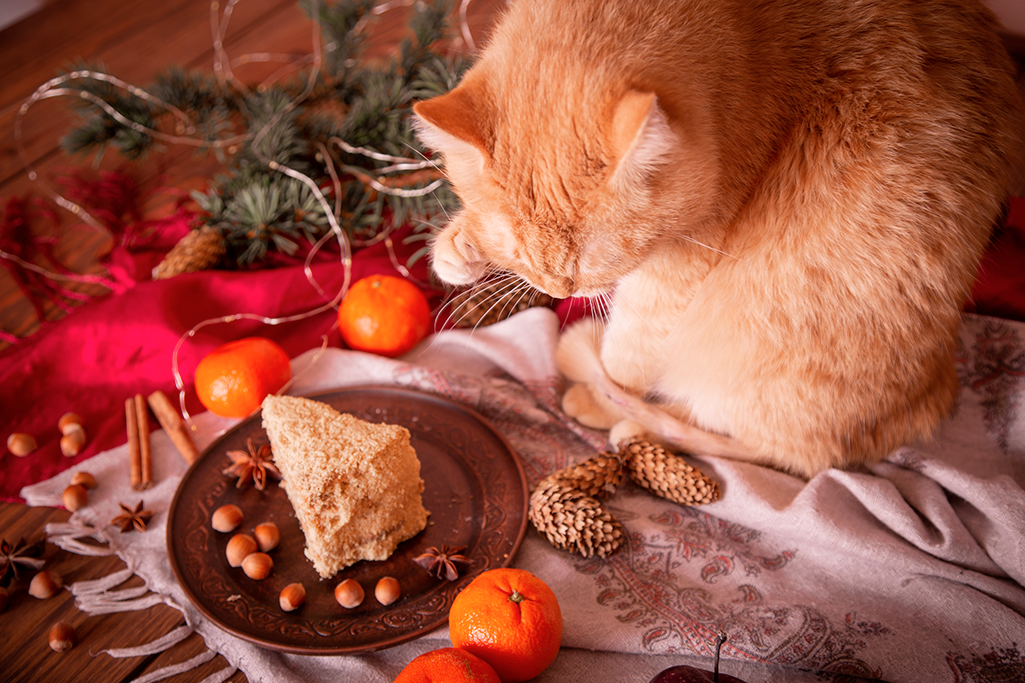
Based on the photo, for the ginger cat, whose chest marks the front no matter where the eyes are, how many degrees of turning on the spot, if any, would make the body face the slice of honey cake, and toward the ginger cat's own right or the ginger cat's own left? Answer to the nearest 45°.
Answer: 0° — it already faces it

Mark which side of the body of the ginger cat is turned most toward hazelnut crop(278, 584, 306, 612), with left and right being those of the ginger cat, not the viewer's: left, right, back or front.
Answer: front

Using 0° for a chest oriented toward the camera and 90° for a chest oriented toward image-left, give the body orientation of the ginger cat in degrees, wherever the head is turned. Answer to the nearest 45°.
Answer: approximately 45°

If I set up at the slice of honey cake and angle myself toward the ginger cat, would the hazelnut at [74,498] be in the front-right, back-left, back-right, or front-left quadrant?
back-left

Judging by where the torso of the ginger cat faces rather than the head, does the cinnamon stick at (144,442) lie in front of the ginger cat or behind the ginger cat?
in front

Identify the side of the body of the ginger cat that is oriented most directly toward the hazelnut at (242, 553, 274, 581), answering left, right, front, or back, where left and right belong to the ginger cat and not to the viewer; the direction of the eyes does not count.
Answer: front

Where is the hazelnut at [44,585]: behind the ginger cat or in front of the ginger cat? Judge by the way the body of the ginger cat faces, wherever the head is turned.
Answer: in front

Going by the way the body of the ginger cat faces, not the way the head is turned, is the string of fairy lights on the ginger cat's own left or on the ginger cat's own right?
on the ginger cat's own right

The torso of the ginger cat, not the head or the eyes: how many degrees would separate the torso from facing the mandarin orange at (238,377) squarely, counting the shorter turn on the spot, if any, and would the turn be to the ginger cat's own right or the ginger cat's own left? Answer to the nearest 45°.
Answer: approximately 45° to the ginger cat's own right

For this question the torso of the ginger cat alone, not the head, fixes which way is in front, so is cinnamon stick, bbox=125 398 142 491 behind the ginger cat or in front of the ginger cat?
in front

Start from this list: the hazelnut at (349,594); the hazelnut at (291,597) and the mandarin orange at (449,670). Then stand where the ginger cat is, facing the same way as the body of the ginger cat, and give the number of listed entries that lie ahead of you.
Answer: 3
